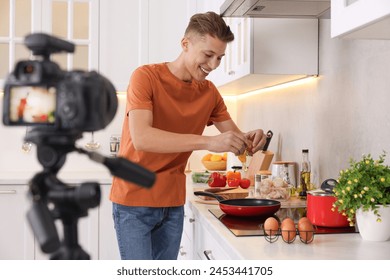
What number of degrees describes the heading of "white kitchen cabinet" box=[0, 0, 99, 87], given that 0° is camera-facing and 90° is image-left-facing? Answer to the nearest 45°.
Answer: approximately 0°

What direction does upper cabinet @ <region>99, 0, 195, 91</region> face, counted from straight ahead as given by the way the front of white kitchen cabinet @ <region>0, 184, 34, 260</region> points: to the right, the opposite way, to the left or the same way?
the same way

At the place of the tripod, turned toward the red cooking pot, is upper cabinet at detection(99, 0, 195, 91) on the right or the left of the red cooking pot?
left

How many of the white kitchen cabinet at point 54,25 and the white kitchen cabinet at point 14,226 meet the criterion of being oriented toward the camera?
2

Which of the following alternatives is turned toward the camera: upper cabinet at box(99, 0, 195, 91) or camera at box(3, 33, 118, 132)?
the upper cabinet

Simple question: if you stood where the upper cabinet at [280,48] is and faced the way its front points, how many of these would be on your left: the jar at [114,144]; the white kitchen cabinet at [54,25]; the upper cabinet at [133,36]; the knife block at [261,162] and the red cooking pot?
1

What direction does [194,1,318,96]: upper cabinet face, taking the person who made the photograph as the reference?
facing to the left of the viewer

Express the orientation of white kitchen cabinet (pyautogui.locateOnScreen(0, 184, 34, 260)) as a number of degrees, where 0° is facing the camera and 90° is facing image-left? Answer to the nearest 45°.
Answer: approximately 0°

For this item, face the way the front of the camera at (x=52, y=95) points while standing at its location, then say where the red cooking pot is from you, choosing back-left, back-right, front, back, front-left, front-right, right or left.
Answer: front

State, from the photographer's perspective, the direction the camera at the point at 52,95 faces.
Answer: facing away from the viewer and to the right of the viewer

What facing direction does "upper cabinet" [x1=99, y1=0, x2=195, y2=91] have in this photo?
toward the camera

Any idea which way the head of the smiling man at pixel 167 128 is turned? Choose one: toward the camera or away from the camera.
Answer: toward the camera

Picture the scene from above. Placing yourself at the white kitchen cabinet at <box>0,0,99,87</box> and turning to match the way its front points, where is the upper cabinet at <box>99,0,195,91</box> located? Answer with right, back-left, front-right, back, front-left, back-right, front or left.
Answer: left
